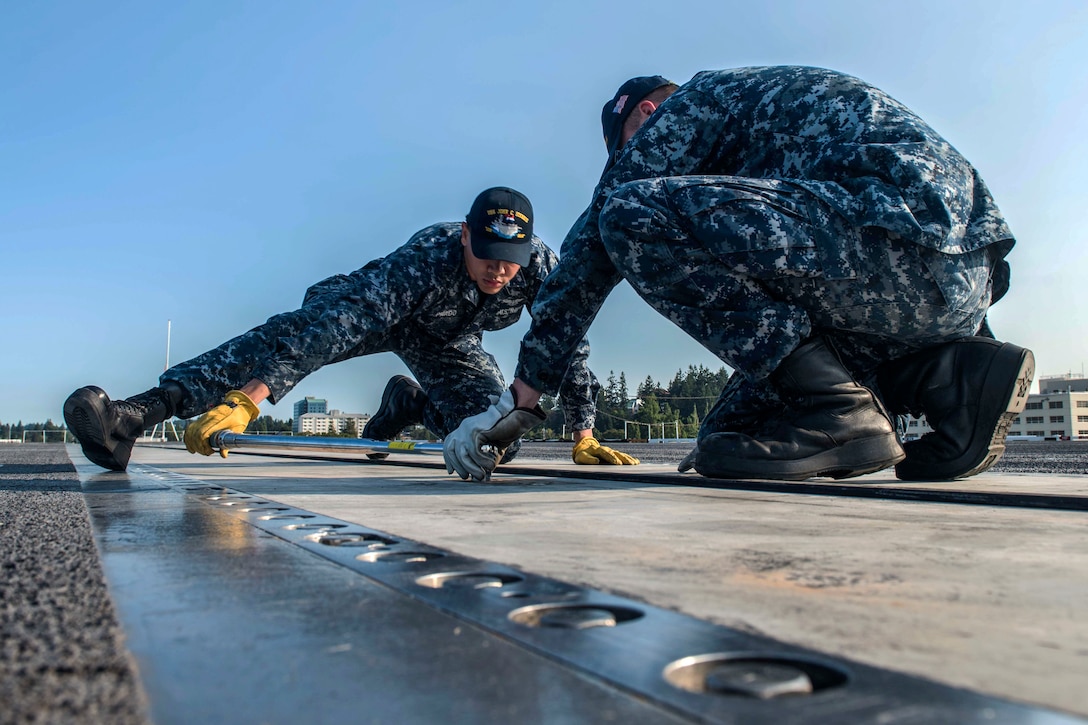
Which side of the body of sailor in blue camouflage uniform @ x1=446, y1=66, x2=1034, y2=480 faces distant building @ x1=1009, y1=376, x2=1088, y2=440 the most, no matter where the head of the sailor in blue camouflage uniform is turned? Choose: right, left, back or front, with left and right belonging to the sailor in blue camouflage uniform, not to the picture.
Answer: right

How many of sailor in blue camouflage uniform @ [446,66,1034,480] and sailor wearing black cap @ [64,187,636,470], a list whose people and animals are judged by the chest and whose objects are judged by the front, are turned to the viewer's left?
1

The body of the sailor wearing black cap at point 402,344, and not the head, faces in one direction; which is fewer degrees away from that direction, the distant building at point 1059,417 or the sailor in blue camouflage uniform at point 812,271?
the sailor in blue camouflage uniform

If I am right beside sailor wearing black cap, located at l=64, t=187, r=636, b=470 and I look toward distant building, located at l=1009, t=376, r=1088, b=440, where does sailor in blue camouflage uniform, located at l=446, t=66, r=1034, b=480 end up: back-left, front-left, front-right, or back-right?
back-right

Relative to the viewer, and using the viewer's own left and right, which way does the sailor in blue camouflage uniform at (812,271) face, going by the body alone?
facing to the left of the viewer

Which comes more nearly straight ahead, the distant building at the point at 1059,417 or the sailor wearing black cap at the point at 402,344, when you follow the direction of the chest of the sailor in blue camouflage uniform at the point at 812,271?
the sailor wearing black cap

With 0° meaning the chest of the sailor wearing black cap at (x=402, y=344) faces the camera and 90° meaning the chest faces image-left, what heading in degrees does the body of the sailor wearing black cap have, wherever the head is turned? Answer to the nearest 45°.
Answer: approximately 0°

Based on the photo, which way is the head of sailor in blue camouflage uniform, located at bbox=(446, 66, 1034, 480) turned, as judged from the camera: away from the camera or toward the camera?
away from the camera

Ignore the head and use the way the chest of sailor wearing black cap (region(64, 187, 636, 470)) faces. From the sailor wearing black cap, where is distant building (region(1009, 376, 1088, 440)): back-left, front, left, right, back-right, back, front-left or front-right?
back-left
